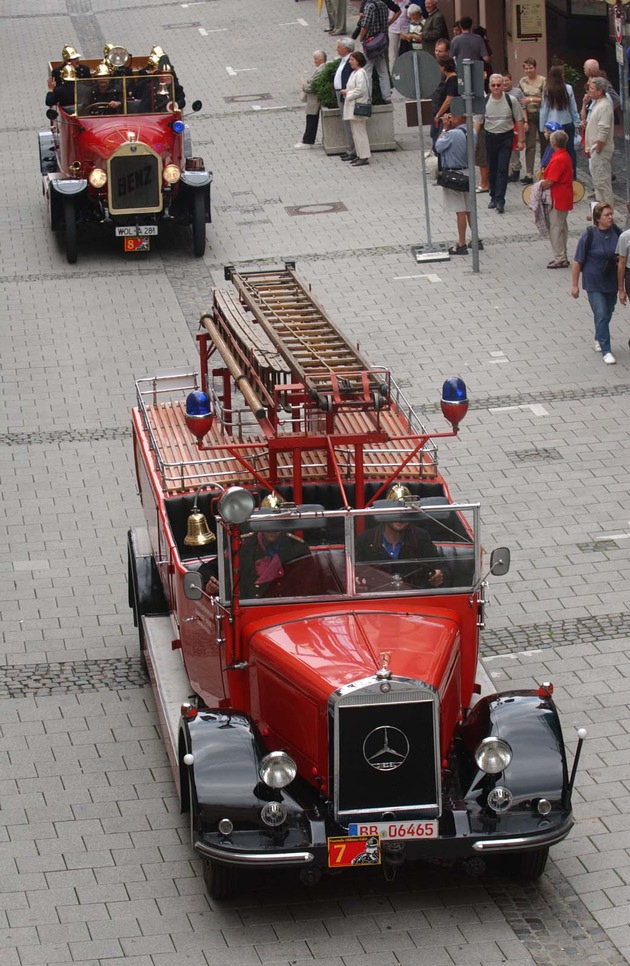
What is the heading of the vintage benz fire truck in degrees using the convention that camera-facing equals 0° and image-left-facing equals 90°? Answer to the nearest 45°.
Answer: approximately 0°

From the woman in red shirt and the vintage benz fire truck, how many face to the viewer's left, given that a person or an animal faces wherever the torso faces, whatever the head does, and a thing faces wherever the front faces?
1

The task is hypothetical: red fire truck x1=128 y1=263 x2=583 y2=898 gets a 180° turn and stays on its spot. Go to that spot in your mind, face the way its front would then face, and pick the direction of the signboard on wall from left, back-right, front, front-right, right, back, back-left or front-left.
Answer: front

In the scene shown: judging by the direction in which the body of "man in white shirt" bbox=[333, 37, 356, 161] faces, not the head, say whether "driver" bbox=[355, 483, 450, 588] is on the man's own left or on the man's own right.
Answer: on the man's own left

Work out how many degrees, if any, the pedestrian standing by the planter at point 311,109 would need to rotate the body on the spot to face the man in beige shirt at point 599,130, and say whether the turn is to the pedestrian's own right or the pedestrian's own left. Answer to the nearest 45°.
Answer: approximately 135° to the pedestrian's own left

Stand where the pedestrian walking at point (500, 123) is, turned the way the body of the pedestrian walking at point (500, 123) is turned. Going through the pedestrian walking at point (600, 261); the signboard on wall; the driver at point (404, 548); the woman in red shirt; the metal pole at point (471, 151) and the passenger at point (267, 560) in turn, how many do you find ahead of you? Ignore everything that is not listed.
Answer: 5

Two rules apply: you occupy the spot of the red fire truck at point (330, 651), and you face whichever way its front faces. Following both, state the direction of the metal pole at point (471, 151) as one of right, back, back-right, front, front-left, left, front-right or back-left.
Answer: back

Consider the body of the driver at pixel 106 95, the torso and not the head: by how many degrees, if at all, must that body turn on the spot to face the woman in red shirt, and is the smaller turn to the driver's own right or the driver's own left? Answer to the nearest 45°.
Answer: approximately 45° to the driver's own left

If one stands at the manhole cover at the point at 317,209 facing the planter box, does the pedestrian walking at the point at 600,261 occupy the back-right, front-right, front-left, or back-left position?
back-right
